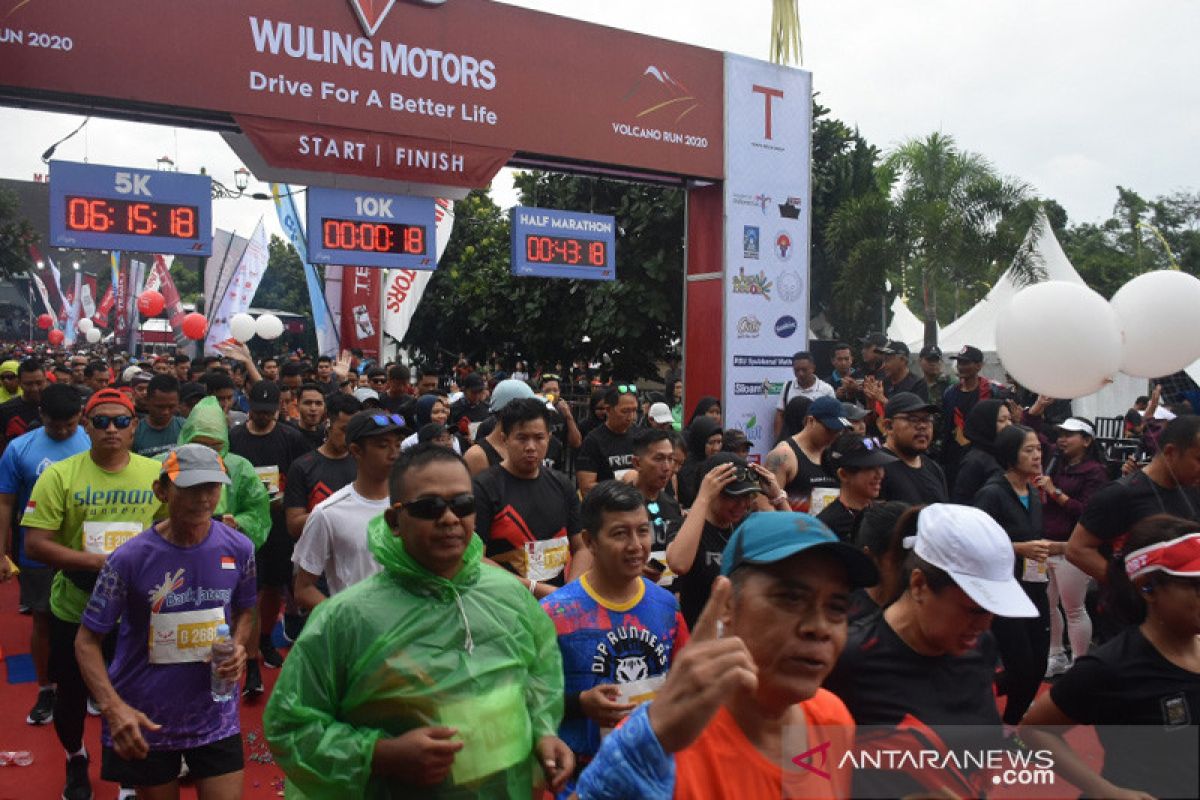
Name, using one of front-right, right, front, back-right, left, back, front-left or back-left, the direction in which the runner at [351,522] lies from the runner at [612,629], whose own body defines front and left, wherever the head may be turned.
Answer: back

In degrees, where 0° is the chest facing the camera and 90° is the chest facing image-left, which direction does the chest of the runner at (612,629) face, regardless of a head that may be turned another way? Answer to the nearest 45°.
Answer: approximately 315°

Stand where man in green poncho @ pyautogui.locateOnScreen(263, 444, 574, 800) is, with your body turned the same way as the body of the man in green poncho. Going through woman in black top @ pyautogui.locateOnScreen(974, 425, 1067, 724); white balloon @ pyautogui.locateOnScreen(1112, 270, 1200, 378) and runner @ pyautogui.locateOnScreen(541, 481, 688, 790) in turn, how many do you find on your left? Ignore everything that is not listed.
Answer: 3

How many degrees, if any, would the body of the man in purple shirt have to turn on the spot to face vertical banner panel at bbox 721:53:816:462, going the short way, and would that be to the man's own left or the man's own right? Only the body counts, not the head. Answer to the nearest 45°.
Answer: approximately 90° to the man's own left

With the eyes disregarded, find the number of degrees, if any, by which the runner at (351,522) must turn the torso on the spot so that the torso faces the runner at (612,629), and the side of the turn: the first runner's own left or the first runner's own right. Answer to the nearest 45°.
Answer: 0° — they already face them

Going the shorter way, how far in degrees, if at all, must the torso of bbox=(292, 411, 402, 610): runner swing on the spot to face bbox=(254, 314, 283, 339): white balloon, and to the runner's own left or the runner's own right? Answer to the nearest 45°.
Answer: approximately 135° to the runner's own left

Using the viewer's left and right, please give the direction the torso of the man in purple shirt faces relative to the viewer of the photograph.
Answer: facing the viewer and to the right of the viewer

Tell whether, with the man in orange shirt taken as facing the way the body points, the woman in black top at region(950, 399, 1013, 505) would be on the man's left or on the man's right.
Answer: on the man's left

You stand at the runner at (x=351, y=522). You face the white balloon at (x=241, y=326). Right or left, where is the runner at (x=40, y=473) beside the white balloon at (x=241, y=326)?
left

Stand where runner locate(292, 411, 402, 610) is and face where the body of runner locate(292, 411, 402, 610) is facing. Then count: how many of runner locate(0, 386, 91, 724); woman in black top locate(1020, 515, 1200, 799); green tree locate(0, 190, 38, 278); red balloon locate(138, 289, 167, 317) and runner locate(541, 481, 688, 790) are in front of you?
2

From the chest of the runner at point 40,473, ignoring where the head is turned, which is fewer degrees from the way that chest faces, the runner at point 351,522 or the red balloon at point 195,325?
the runner
